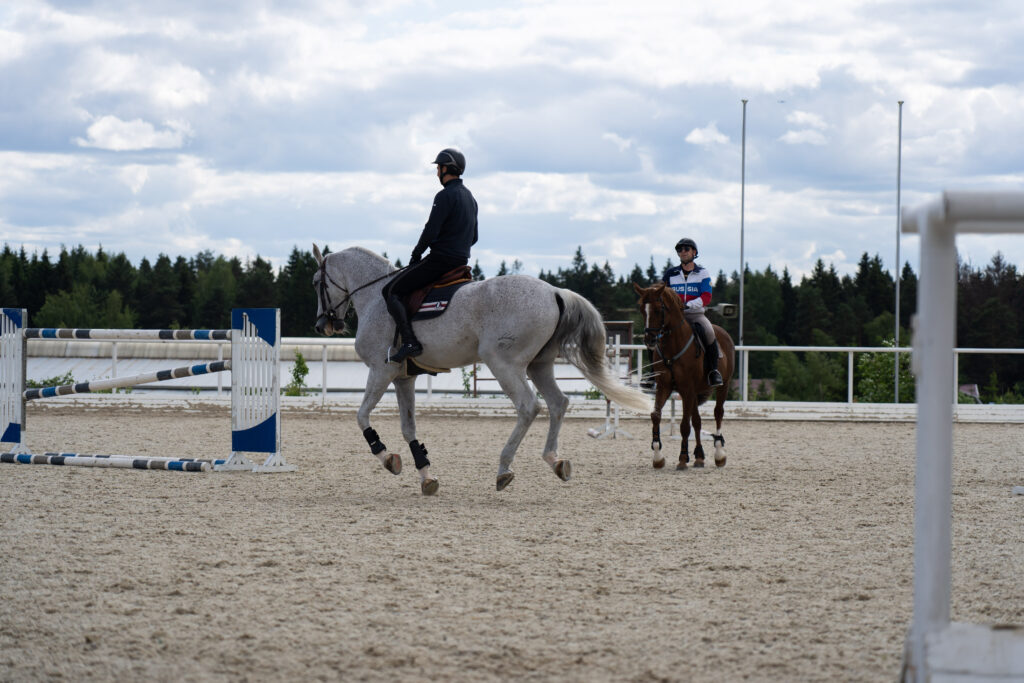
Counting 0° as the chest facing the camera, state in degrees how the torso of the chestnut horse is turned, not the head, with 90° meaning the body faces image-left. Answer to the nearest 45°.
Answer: approximately 45°

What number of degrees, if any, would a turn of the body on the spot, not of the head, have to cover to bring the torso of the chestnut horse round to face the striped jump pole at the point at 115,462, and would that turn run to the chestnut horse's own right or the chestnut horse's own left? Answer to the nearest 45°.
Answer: approximately 45° to the chestnut horse's own right

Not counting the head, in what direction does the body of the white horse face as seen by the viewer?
to the viewer's left

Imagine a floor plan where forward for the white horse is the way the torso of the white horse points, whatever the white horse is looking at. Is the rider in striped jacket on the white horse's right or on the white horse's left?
on the white horse's right

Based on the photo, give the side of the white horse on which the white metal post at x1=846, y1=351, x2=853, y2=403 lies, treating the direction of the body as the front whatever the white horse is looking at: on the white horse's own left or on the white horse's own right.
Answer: on the white horse's own right

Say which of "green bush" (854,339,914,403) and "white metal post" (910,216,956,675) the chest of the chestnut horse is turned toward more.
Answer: the white metal post

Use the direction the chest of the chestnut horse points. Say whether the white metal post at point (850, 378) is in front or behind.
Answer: behind

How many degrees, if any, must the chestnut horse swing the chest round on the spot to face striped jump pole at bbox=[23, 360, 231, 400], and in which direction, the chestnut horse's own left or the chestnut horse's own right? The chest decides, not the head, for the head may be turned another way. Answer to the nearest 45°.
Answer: approximately 45° to the chestnut horse's own right
